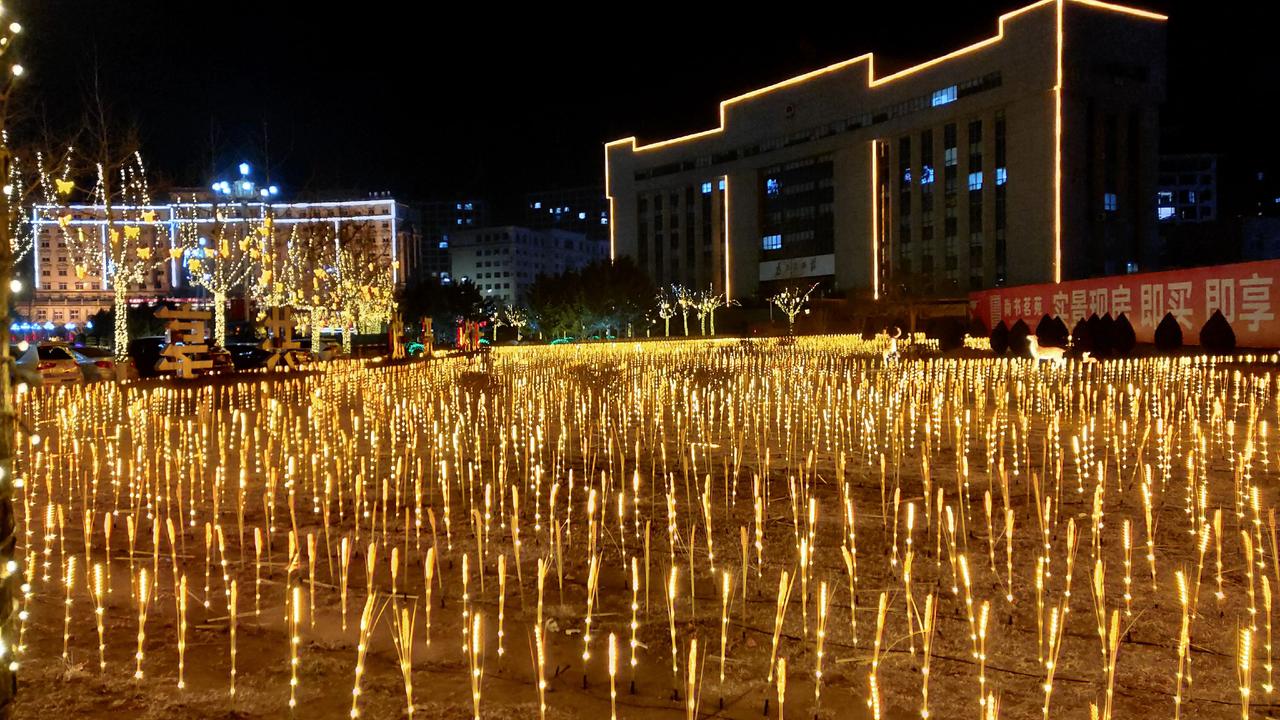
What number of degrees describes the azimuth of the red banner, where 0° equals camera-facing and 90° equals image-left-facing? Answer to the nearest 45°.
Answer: approximately 45°

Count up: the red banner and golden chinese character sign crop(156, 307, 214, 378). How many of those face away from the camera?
0

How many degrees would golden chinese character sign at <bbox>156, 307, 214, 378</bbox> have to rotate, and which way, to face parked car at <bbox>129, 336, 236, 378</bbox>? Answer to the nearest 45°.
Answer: approximately 180°

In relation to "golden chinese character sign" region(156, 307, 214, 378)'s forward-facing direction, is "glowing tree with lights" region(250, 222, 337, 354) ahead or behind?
behind

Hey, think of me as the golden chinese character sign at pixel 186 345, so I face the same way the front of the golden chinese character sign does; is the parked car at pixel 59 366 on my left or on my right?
on my right

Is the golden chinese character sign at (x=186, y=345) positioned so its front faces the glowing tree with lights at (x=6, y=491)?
yes

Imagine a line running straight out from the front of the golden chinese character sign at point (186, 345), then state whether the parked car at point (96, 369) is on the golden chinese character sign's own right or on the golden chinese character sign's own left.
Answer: on the golden chinese character sign's own right

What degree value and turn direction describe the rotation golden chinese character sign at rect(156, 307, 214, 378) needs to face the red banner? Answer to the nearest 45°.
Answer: approximately 90° to its left

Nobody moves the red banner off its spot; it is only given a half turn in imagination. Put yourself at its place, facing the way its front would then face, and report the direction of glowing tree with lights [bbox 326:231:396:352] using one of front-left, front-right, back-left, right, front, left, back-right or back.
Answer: back-left
